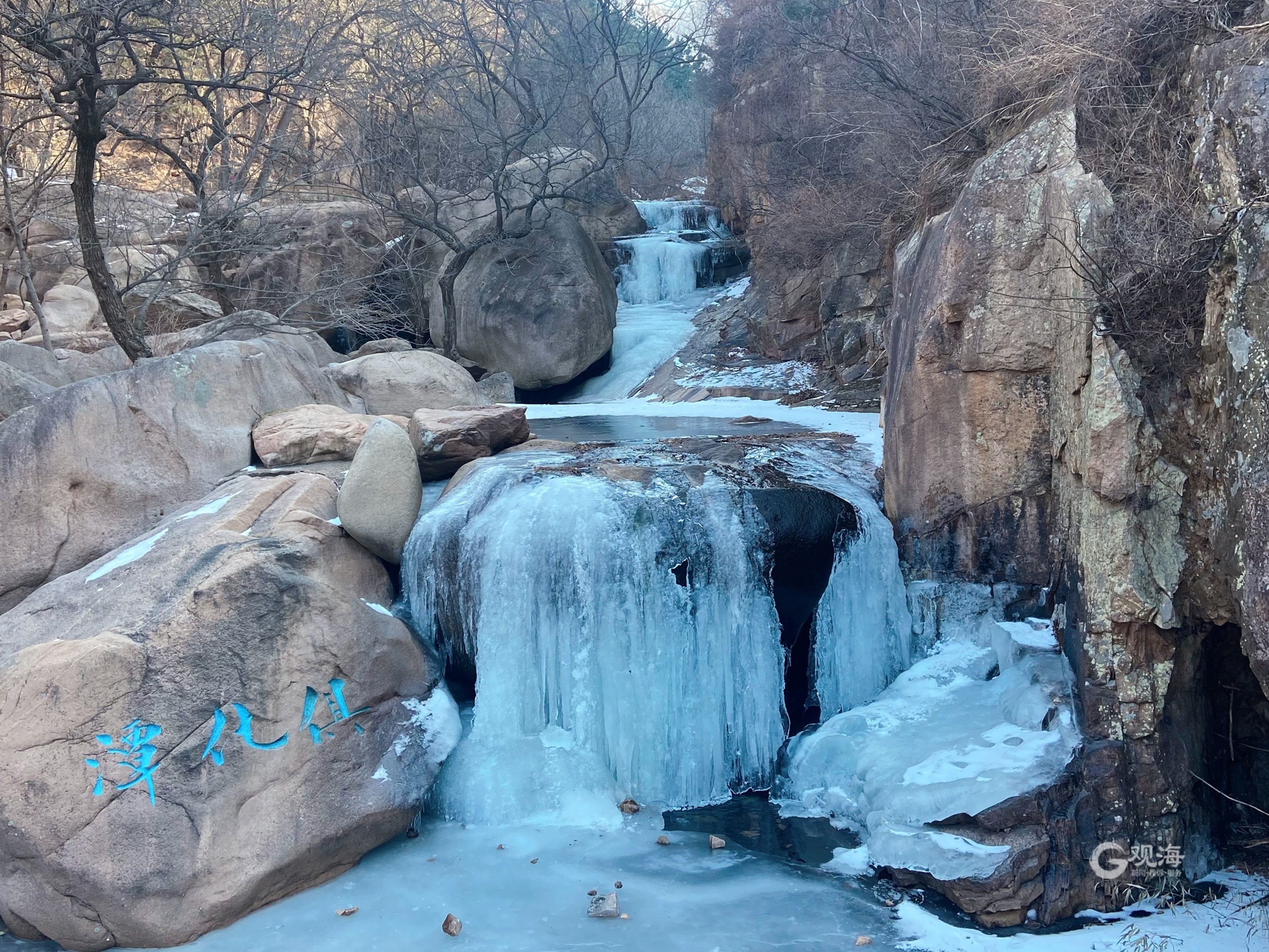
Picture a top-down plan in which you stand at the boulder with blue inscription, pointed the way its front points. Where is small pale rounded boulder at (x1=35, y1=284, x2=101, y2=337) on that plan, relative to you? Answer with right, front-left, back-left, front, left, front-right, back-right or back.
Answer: back

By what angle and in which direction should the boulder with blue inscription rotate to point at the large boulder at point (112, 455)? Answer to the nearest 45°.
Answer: approximately 180°

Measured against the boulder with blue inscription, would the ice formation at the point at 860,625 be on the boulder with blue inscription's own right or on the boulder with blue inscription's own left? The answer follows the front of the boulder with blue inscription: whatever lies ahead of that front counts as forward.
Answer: on the boulder with blue inscription's own left

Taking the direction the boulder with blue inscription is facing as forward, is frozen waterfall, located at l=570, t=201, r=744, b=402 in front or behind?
behind

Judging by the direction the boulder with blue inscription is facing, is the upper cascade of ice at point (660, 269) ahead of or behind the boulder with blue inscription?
behind

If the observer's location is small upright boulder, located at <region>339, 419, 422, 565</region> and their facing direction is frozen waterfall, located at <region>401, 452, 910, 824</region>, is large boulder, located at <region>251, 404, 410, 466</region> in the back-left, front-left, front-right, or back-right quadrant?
back-left

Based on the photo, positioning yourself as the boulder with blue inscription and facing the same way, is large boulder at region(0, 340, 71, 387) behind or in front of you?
behind

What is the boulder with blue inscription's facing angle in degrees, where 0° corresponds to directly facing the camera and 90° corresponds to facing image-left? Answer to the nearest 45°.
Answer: approximately 0°

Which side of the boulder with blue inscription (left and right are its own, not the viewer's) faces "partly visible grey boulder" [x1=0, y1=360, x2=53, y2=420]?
back

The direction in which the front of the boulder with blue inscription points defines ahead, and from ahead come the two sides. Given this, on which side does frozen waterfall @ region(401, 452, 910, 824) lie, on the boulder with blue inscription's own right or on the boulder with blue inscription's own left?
on the boulder with blue inscription's own left
